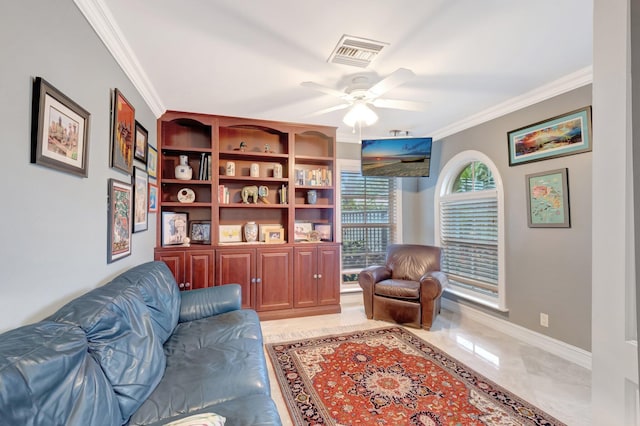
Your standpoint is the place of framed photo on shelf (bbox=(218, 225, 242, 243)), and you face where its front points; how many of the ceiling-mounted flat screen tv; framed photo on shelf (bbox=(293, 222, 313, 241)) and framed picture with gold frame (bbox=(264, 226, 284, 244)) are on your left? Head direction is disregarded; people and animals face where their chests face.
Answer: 3

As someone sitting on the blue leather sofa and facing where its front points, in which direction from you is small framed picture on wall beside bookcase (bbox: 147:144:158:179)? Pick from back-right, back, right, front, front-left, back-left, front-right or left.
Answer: left

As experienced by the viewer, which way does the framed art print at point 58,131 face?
facing the viewer and to the right of the viewer

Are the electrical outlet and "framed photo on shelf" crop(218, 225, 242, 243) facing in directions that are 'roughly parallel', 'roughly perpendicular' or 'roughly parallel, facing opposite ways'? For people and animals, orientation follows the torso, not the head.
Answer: roughly perpendicular

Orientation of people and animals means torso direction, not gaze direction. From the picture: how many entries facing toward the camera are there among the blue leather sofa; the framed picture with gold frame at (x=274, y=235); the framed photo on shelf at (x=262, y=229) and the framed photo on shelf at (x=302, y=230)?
3

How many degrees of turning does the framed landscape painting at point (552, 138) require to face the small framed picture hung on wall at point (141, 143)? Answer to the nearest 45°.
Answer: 0° — it already faces it

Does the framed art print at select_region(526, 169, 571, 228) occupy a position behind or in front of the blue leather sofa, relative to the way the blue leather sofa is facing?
in front

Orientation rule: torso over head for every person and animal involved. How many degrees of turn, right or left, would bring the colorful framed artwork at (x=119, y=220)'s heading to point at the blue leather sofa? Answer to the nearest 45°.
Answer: approximately 45° to its right

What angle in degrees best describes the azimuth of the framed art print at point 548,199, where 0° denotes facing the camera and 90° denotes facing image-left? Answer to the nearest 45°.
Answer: approximately 45°

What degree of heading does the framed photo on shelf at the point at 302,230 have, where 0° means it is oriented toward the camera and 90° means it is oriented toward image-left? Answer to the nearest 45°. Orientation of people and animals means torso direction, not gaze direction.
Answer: approximately 0°

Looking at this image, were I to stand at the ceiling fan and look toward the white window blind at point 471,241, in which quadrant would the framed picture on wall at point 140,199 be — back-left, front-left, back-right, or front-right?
back-left

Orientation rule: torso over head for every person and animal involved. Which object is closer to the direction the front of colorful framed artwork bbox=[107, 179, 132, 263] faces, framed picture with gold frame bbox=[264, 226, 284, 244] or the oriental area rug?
the oriental area rug

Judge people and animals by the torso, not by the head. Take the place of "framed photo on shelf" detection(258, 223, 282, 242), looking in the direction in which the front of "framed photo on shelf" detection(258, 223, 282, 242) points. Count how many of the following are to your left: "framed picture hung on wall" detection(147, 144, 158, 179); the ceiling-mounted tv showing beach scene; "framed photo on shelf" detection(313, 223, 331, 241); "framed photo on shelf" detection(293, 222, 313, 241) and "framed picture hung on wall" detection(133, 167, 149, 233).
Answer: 3

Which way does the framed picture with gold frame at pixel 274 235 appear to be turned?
toward the camera

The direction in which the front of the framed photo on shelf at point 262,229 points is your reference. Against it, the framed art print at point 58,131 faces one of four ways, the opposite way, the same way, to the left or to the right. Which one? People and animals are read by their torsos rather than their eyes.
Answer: to the left
